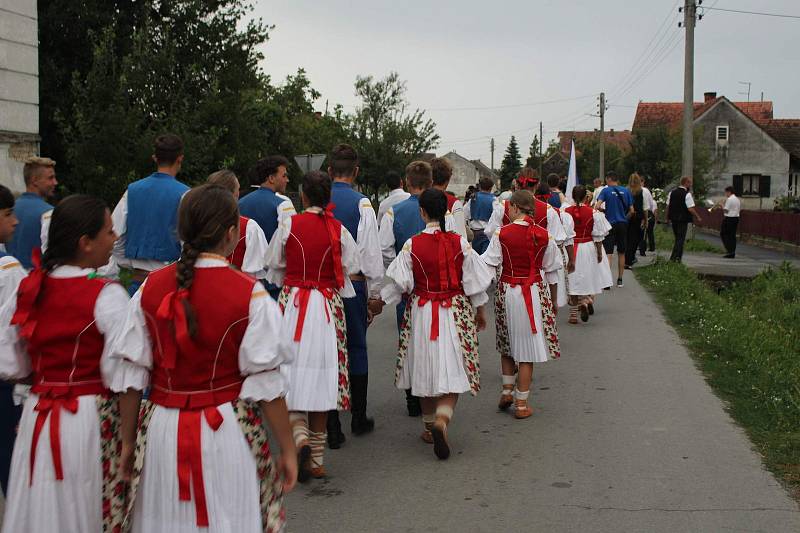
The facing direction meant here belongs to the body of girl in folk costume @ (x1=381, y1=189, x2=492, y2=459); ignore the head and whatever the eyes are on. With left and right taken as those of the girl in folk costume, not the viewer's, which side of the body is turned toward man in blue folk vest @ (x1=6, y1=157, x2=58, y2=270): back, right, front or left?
left

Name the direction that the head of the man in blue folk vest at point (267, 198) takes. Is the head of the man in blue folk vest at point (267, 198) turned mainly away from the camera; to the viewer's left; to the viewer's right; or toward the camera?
to the viewer's right

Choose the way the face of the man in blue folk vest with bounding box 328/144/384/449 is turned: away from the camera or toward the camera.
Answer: away from the camera

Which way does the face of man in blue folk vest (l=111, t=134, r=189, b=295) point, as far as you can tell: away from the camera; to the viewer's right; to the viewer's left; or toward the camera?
away from the camera

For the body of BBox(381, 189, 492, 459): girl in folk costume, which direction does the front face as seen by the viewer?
away from the camera

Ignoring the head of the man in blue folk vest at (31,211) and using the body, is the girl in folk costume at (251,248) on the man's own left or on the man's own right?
on the man's own right

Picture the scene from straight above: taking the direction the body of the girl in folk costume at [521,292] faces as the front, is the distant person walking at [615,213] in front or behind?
in front

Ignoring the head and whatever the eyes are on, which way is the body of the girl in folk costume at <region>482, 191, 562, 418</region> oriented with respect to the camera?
away from the camera

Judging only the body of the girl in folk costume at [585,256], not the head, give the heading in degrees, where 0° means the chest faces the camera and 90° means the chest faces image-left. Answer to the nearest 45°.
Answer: approximately 180°

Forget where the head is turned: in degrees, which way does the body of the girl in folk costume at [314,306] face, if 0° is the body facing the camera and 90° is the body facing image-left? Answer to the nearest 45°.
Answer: approximately 180°
